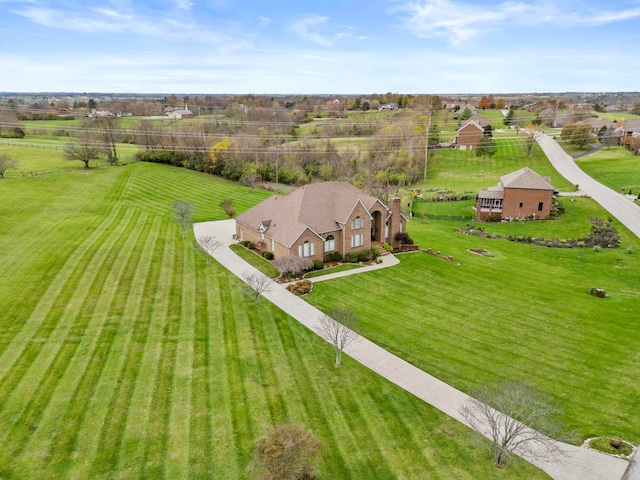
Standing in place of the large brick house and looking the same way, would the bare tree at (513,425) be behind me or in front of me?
in front

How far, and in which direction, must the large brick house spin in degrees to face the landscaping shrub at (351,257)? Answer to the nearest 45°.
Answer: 0° — it already faces it

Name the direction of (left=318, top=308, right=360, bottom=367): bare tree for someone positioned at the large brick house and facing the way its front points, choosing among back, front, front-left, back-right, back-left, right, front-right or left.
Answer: front-right

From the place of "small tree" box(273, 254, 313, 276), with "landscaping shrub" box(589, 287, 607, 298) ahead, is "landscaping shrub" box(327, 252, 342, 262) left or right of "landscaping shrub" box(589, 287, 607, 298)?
left

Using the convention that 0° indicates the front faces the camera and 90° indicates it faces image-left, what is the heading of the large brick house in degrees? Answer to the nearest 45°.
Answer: approximately 315°
